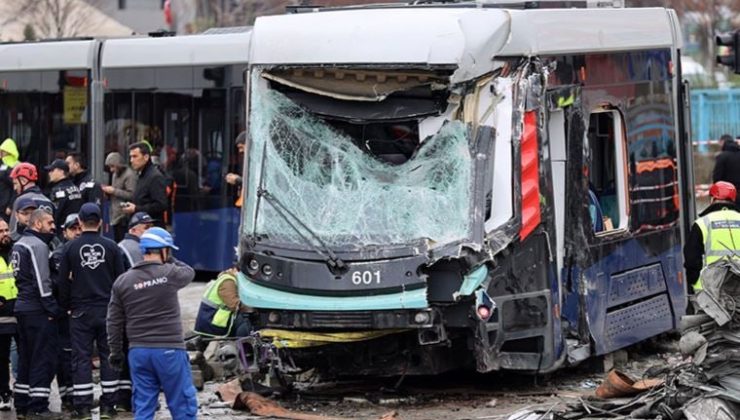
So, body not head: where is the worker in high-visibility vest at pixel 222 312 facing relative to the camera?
to the viewer's right

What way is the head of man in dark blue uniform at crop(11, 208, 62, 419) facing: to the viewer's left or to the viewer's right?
to the viewer's right

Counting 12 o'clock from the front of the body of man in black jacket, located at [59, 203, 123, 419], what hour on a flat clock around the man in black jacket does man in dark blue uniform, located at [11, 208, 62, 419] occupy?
The man in dark blue uniform is roughly at 10 o'clock from the man in black jacket.

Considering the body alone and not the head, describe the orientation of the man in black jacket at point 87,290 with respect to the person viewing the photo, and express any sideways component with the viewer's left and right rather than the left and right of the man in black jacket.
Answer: facing away from the viewer
